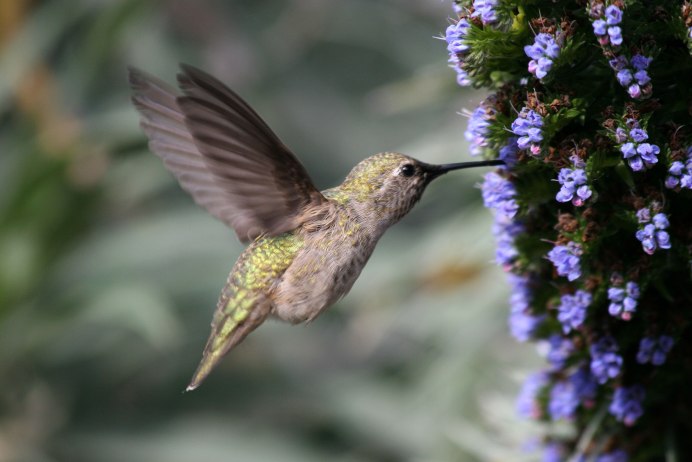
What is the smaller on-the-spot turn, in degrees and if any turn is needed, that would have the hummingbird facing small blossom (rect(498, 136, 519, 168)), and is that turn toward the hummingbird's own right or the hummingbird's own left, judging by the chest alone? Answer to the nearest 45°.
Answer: approximately 45° to the hummingbird's own right

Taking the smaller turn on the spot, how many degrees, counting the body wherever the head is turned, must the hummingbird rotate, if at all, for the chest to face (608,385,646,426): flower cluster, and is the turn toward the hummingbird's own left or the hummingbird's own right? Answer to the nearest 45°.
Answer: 0° — it already faces it

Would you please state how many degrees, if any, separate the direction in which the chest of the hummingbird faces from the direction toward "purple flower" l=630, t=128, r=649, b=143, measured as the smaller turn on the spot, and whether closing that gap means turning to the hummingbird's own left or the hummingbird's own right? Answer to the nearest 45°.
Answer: approximately 45° to the hummingbird's own right

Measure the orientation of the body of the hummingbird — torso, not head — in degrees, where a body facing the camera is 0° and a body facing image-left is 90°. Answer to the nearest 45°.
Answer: approximately 270°

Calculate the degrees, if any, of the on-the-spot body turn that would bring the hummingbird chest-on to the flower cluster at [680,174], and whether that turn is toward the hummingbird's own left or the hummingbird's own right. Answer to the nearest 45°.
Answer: approximately 45° to the hummingbird's own right

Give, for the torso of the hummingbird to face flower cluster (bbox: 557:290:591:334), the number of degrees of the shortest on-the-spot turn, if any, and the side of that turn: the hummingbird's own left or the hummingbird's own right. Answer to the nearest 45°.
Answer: approximately 45° to the hummingbird's own right
